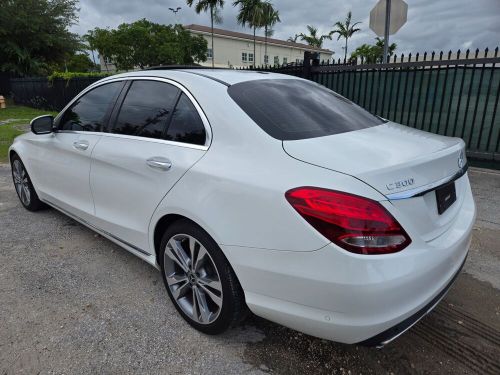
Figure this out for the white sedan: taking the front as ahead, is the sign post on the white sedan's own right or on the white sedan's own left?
on the white sedan's own right

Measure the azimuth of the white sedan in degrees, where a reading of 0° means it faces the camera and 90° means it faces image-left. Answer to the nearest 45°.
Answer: approximately 135°

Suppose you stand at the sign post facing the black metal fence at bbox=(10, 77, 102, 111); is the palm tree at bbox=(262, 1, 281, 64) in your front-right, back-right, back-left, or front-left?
front-right

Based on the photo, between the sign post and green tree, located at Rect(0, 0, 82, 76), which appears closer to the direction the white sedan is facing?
the green tree

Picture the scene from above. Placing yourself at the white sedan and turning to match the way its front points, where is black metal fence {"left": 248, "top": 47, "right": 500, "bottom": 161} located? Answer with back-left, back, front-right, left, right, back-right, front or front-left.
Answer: right

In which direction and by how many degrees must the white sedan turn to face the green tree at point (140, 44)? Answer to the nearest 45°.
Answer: approximately 45° to its right

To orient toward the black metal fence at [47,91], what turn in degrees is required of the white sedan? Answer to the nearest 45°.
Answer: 0° — it already faces it

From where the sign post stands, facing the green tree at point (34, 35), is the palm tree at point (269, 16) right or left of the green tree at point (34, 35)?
right

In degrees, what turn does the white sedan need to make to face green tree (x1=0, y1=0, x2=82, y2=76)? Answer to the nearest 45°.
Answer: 0° — it already faces it

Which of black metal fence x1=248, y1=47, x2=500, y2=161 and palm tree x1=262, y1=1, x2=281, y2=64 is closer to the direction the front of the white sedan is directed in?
the palm tree

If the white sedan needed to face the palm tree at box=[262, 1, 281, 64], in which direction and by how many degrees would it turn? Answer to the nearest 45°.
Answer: approximately 45° to its right
